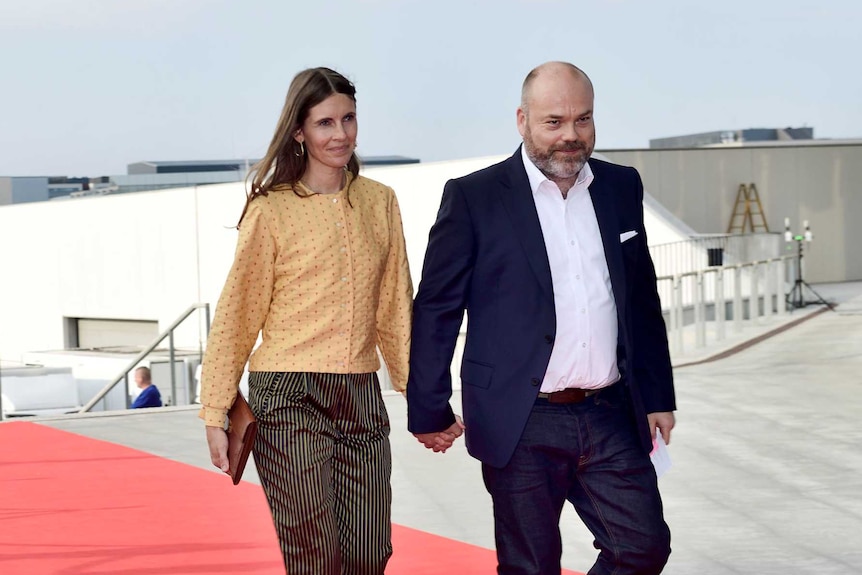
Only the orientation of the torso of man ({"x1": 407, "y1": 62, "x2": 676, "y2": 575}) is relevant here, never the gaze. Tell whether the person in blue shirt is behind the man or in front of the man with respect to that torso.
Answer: behind

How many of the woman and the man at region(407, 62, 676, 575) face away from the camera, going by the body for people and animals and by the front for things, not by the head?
0

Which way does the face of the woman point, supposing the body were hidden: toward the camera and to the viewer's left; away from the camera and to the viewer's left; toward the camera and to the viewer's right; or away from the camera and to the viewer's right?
toward the camera and to the viewer's right

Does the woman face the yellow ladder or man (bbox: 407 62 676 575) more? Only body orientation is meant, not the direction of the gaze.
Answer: the man

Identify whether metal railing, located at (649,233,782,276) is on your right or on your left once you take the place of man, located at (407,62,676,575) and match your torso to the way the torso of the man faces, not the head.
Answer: on your left

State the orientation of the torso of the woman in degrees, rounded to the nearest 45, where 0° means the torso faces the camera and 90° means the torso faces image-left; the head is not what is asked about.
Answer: approximately 315°

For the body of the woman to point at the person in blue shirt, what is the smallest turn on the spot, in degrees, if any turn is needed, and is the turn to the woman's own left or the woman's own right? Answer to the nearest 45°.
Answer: approximately 135° to the woman's own left

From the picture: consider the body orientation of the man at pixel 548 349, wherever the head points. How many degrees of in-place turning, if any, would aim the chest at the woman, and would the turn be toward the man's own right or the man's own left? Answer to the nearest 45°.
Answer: approximately 135° to the man's own right

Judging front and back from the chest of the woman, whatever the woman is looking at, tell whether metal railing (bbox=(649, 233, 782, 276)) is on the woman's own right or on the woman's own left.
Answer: on the woman's own left

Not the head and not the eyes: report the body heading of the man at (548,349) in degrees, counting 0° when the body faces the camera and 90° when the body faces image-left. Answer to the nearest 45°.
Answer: approximately 315°

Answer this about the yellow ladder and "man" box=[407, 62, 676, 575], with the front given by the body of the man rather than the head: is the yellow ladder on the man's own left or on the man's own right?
on the man's own left
